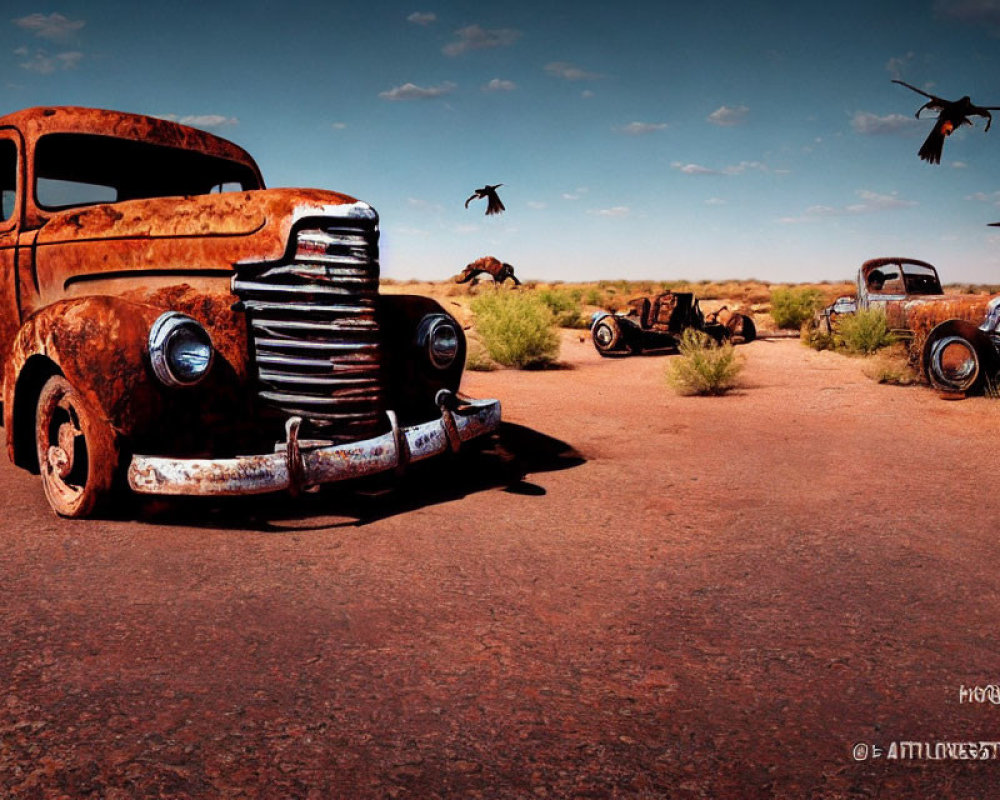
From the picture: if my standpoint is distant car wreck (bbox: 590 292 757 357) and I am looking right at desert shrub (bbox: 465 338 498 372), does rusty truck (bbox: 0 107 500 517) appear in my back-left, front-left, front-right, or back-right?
front-left

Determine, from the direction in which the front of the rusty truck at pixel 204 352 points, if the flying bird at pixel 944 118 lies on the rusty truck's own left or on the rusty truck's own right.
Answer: on the rusty truck's own left

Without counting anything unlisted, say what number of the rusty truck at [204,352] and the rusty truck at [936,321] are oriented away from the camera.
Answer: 0

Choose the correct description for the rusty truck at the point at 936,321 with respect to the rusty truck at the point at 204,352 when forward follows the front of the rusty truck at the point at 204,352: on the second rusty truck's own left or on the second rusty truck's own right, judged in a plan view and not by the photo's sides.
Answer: on the second rusty truck's own left

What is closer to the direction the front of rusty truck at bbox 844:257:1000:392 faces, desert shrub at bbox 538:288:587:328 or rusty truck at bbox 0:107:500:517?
the rusty truck

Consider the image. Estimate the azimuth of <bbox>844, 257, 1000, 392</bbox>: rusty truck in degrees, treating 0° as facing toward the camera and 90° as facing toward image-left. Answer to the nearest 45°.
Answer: approximately 315°

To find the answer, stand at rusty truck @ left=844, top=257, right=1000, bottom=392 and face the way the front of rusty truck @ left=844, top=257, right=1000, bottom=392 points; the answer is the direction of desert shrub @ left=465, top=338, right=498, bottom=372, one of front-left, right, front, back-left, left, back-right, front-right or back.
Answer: back-right

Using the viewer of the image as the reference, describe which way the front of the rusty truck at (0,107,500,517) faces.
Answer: facing the viewer and to the right of the viewer

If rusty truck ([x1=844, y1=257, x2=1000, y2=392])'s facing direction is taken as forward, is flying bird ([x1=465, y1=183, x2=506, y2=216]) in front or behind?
behind

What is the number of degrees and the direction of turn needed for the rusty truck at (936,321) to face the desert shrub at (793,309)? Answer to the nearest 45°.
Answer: approximately 135° to its left

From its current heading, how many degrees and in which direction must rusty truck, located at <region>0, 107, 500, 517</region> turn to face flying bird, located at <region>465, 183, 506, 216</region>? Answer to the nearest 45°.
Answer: approximately 135° to its left
